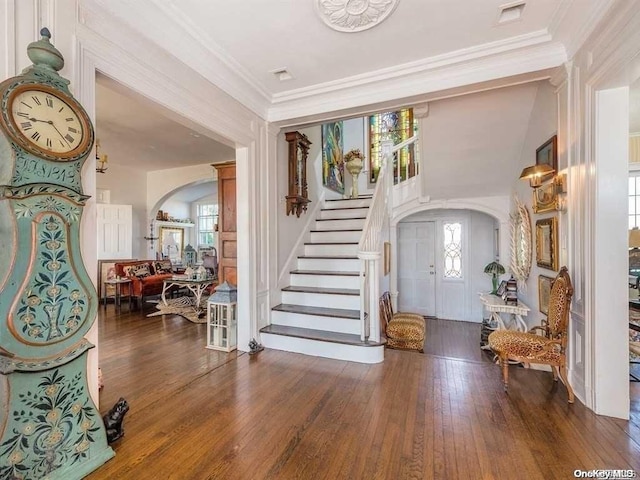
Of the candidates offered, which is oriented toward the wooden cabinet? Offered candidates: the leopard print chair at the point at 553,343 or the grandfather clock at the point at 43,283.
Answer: the leopard print chair

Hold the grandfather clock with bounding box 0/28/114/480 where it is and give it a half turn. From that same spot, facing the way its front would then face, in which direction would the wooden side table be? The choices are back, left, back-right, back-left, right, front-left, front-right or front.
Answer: front-right

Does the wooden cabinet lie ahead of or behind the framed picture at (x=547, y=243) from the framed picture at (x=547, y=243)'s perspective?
ahead

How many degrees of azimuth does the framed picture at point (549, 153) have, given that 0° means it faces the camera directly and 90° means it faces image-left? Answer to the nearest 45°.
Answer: approximately 45°

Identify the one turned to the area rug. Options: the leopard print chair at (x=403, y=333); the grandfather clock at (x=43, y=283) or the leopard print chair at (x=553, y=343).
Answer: the leopard print chair at (x=553, y=343)

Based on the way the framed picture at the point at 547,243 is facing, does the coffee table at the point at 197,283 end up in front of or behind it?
in front

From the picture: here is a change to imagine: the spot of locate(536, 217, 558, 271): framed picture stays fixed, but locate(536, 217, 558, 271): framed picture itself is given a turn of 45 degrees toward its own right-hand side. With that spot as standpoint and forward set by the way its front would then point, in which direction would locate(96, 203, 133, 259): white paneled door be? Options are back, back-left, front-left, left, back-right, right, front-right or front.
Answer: front

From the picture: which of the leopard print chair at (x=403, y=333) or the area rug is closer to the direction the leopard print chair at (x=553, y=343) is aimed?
the area rug

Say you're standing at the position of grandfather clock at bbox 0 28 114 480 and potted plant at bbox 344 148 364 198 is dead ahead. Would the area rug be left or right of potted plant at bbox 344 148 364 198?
left

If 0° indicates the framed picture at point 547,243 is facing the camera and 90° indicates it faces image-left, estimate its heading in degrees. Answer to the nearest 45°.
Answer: approximately 45°

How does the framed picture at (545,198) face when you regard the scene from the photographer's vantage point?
facing the viewer and to the left of the viewer

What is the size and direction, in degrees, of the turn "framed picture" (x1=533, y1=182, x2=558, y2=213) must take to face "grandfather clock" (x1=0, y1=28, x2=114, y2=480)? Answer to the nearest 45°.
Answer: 0° — it already faces it

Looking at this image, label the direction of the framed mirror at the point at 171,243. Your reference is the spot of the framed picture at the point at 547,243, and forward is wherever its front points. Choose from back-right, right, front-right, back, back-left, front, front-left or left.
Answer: front-right

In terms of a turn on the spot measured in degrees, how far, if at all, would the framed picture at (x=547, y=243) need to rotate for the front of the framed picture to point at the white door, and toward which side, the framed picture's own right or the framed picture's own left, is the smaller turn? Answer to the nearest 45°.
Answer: approximately 90° to the framed picture's own right
